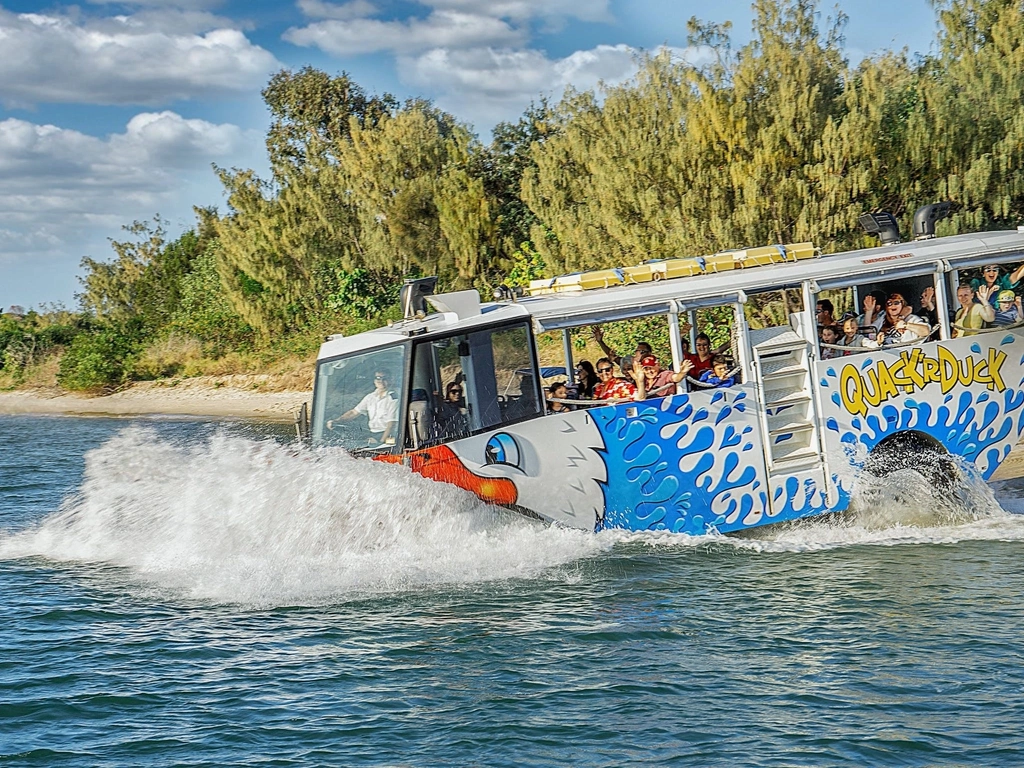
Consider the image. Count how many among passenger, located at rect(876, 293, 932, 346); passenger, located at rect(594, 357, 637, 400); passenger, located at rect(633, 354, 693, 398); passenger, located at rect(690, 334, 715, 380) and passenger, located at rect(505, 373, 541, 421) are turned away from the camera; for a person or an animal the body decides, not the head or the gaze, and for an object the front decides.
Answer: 0

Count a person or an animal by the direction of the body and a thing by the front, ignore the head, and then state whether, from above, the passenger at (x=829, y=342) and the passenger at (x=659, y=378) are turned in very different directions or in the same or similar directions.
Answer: same or similar directions

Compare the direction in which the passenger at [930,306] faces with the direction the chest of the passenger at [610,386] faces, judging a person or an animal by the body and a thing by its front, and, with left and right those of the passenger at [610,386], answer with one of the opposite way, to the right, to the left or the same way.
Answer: the same way

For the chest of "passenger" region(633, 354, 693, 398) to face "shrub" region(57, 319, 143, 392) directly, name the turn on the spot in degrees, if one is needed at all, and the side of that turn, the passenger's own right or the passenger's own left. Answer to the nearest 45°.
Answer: approximately 90° to the passenger's own right

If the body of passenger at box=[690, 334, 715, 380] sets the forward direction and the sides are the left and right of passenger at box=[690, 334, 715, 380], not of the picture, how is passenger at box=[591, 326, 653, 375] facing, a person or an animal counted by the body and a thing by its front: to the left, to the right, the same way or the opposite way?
the same way

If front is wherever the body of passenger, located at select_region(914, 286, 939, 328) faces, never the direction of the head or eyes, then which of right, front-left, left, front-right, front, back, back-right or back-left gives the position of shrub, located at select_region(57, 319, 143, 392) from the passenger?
right

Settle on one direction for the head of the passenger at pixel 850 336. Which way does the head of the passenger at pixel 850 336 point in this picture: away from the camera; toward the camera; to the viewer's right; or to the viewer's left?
toward the camera

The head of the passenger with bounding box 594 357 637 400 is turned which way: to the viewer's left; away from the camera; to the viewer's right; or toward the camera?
toward the camera

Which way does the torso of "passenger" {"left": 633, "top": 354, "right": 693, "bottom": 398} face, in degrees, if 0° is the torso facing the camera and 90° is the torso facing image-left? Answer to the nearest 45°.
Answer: approximately 45°

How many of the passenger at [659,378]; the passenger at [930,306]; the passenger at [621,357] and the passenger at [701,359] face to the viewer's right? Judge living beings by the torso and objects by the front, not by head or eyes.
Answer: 0

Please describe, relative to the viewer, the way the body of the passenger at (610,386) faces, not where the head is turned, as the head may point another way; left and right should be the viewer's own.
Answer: facing the viewer and to the left of the viewer

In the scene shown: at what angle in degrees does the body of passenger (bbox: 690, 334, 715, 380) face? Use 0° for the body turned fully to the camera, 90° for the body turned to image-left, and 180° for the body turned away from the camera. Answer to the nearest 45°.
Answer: approximately 45°

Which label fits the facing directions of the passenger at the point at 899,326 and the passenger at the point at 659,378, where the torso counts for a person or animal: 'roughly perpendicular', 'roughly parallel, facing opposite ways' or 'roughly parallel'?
roughly parallel

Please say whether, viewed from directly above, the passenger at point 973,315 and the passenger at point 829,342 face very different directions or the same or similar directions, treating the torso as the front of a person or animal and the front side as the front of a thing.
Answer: same or similar directions

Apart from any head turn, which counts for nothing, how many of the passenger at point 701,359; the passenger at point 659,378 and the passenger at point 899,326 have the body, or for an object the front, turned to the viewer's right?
0
